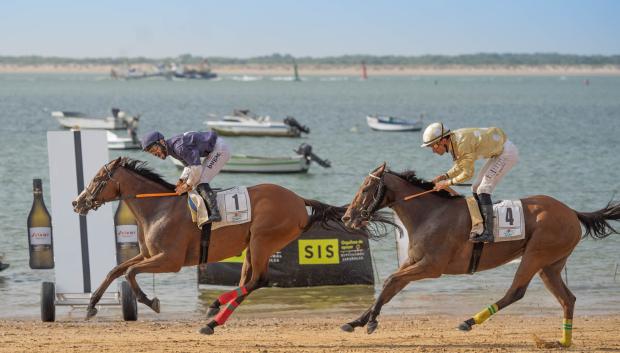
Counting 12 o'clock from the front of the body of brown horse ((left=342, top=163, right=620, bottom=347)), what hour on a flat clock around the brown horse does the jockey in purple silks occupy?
The jockey in purple silks is roughly at 12 o'clock from the brown horse.

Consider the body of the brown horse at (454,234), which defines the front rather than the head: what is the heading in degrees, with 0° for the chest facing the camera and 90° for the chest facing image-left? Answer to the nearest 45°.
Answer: approximately 90°

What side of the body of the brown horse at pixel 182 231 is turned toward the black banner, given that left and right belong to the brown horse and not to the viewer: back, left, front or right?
right

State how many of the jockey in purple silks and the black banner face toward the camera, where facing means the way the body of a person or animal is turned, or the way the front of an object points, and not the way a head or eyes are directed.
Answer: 1

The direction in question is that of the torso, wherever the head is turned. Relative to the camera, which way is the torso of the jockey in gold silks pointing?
to the viewer's left

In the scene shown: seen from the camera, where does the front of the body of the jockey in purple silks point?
to the viewer's left

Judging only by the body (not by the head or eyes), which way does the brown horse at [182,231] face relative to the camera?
to the viewer's left

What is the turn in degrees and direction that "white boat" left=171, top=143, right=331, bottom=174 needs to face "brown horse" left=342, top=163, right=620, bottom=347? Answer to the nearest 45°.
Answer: approximately 90° to its left

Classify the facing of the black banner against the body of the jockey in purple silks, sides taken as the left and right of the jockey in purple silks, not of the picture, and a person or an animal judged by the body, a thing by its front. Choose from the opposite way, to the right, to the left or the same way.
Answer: to the left

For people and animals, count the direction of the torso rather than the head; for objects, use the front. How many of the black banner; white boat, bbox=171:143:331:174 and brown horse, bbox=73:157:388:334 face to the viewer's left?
2

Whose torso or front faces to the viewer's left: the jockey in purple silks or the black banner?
the jockey in purple silks

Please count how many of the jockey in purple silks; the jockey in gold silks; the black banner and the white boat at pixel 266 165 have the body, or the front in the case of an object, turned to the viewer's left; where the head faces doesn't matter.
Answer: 3

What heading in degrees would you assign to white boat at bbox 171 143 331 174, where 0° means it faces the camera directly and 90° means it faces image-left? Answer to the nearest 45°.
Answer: approximately 90°
